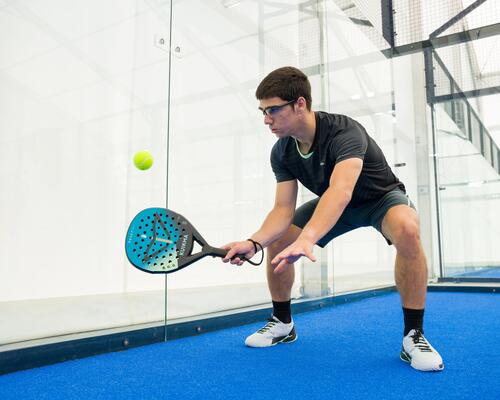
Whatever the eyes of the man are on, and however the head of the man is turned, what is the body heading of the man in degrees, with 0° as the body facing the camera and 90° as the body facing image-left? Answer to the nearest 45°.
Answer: approximately 45°

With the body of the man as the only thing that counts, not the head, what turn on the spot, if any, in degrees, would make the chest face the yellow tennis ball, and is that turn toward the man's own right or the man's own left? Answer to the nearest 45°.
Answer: approximately 45° to the man's own right

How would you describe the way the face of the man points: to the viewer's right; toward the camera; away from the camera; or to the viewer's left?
to the viewer's left
